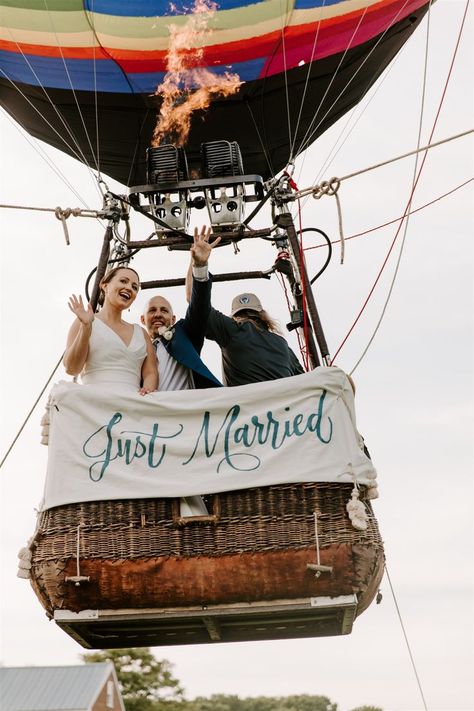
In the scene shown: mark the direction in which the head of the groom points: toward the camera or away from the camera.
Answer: toward the camera

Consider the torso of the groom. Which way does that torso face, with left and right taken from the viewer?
facing the viewer and to the left of the viewer

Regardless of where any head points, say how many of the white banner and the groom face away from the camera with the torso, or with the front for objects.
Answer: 0

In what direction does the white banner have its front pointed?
toward the camera
